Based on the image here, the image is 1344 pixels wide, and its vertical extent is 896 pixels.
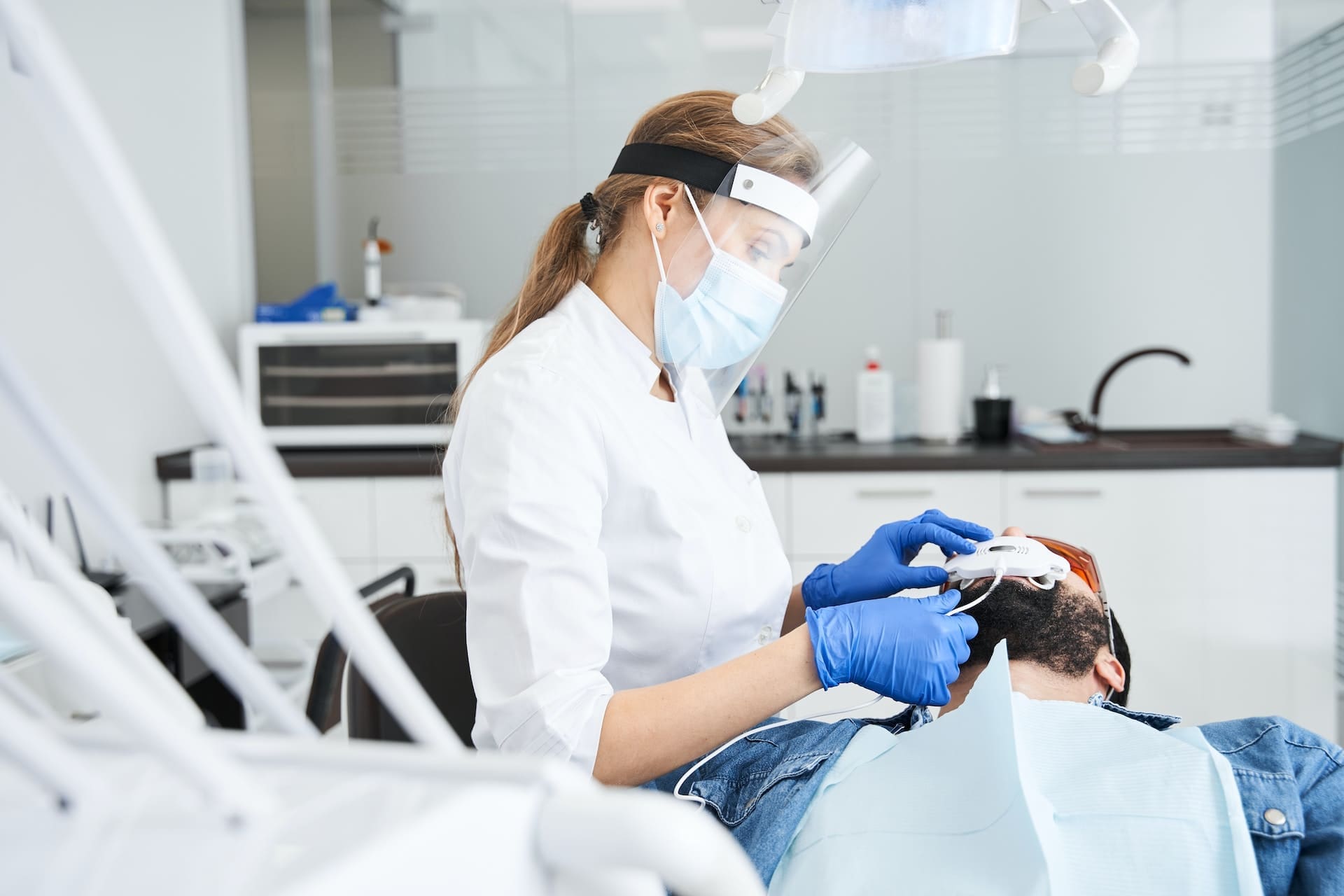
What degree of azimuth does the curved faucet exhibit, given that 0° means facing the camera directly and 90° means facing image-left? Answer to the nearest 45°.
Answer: approximately 270°

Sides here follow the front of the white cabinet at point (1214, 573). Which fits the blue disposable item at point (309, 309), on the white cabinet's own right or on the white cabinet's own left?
on the white cabinet's own right

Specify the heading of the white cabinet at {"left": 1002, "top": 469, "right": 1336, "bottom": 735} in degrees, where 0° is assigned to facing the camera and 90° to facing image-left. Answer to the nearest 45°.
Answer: approximately 0°

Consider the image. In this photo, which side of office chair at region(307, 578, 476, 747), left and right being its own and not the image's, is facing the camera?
right

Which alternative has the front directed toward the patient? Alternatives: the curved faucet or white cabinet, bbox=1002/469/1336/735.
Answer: the white cabinet

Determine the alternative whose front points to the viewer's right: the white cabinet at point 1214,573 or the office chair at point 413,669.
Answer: the office chair

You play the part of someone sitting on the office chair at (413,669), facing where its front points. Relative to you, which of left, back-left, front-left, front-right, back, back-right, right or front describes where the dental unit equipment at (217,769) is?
right

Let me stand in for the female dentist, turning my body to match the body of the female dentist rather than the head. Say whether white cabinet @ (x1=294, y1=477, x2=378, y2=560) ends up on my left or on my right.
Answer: on my left

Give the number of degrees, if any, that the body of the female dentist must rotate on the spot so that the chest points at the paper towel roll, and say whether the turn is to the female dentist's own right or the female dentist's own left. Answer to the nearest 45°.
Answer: approximately 90° to the female dentist's own left

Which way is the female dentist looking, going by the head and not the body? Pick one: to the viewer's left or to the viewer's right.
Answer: to the viewer's right

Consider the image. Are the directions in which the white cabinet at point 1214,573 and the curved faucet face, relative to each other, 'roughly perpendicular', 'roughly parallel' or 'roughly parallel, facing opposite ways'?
roughly perpendicular

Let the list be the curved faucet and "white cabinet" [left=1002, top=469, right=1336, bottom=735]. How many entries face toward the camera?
1

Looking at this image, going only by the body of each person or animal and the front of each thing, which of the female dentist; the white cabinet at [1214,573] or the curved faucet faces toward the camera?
the white cabinet
